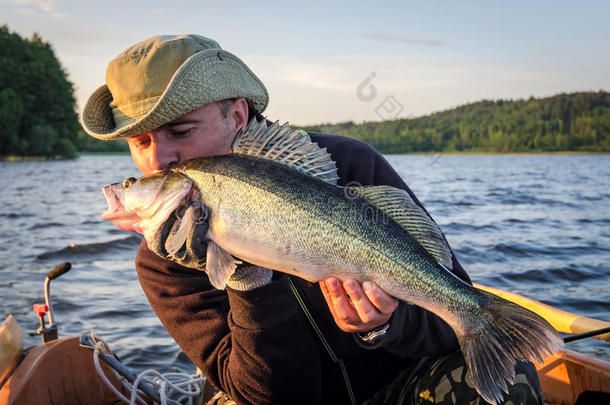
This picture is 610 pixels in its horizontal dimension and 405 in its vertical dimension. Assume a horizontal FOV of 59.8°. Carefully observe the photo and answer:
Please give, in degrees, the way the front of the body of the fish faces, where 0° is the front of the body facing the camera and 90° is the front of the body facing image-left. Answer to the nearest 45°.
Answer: approximately 90°

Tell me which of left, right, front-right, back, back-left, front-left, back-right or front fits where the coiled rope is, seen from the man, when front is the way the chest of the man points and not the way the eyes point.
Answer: right

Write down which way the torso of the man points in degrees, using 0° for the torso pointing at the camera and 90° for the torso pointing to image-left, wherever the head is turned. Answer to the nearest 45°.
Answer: approximately 45°
